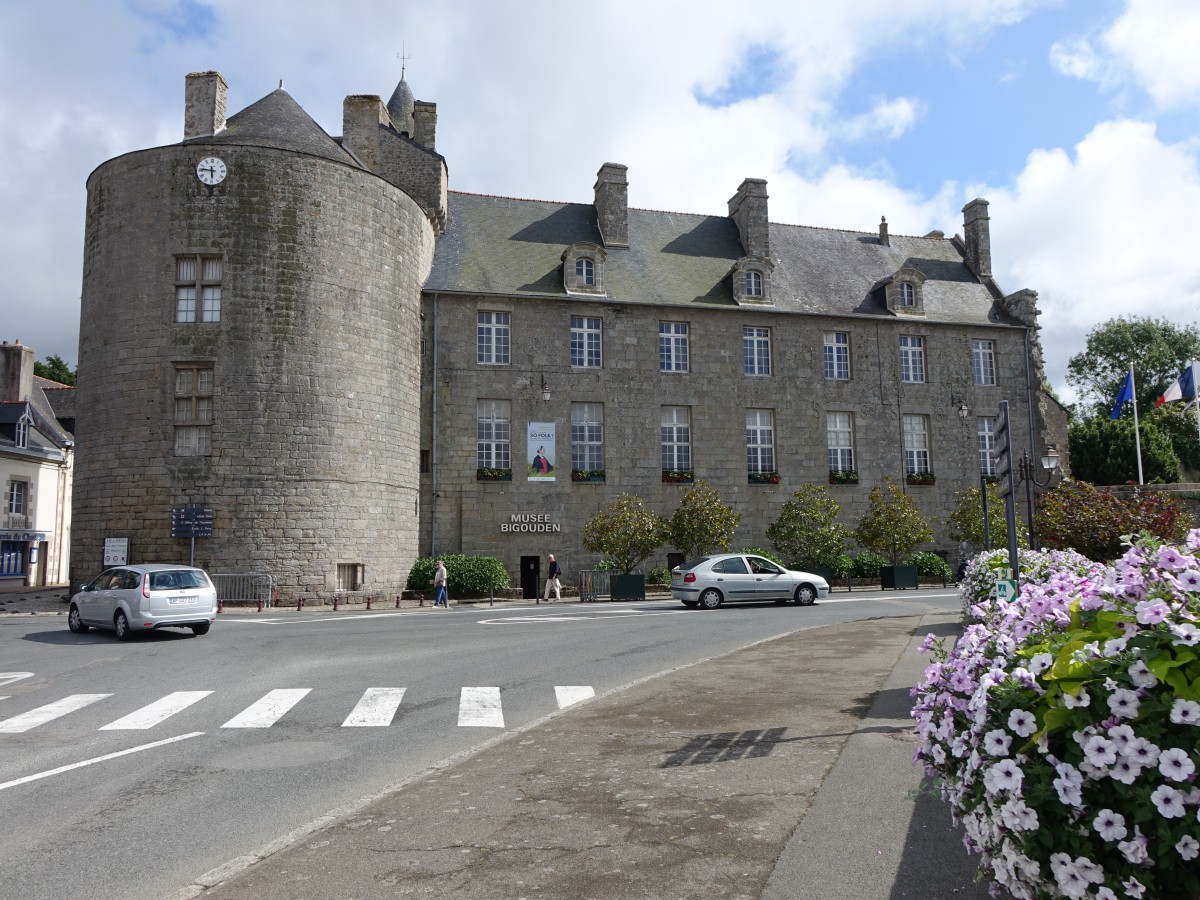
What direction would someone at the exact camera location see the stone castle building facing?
facing the viewer

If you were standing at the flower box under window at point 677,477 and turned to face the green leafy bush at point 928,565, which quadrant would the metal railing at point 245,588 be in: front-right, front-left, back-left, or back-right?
back-right

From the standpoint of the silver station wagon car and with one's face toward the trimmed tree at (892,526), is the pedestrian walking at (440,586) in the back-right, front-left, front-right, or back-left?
front-left
